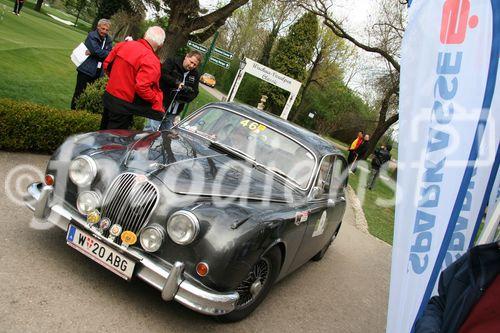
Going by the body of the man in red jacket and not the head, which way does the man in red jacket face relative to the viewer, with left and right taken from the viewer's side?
facing away from the viewer and to the right of the viewer

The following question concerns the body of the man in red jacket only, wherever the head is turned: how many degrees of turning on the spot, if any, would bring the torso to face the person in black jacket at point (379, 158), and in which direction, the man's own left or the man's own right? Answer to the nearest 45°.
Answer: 0° — they already face them

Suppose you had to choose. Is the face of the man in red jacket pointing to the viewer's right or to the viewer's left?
to the viewer's right

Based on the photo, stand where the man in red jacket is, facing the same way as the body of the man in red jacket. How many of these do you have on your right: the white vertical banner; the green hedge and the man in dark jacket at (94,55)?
1

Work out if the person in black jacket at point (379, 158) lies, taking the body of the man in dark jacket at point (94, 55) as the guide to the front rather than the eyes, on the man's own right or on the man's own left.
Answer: on the man's own left

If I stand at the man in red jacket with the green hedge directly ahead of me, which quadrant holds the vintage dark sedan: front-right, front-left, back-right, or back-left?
back-left

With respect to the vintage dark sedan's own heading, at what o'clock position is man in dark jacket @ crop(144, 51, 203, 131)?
The man in dark jacket is roughly at 4 o'clock from the vintage dark sedan.
